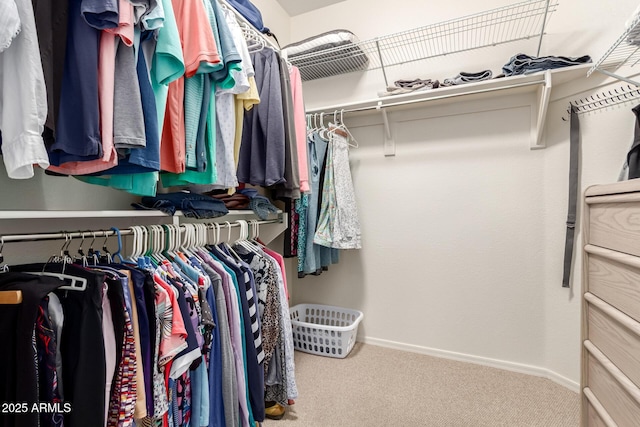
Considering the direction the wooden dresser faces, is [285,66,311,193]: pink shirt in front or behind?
in front

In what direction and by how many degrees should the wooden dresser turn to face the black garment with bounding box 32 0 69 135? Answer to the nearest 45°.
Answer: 0° — it already faces it

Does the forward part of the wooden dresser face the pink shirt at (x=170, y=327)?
yes

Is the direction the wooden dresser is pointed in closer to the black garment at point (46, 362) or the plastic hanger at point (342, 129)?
the black garment

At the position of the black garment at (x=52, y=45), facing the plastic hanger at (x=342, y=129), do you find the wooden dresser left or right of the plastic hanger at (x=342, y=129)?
right

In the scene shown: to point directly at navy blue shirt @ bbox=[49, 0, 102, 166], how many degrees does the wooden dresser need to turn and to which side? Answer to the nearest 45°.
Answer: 0° — it already faces it

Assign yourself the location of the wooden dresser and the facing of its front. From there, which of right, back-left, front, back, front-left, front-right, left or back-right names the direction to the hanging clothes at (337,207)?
front-right

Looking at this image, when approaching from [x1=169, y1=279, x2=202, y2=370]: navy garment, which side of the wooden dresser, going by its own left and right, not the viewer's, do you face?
front

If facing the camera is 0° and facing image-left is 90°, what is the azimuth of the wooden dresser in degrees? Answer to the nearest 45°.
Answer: approximately 45°

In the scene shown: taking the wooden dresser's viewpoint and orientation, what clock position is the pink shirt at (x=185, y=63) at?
The pink shirt is roughly at 12 o'clock from the wooden dresser.
